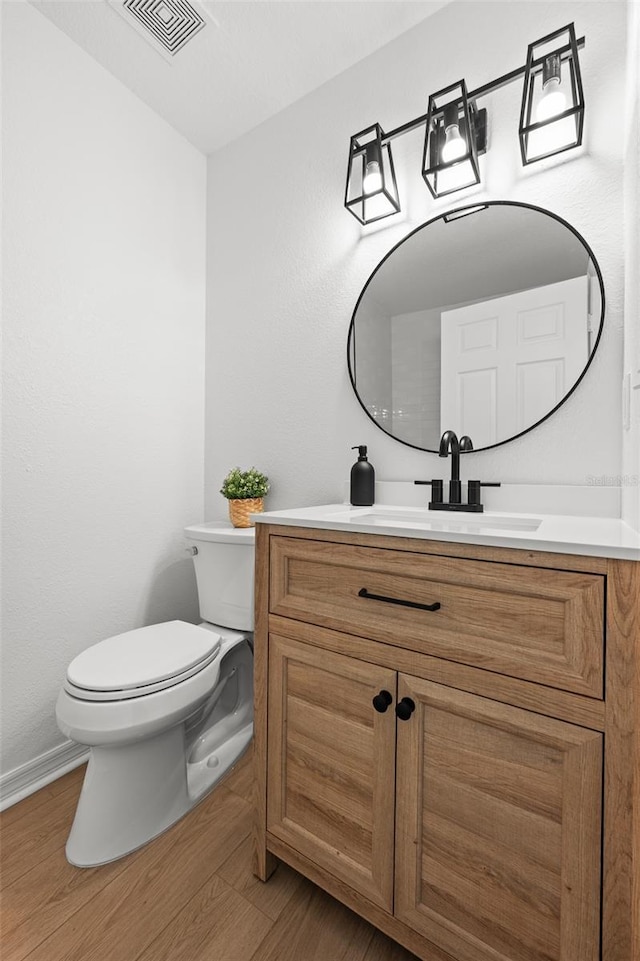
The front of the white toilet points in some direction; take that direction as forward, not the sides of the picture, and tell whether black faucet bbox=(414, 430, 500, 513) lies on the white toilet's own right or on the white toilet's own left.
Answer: on the white toilet's own left

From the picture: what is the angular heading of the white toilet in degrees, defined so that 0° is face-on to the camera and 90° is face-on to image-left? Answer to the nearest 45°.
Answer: approximately 45°

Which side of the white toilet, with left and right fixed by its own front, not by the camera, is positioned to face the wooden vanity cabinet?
left

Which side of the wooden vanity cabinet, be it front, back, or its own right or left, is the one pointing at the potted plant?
right

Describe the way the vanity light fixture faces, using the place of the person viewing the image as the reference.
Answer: facing the viewer and to the left of the viewer

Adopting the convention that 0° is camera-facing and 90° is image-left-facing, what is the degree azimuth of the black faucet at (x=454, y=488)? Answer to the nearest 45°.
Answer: approximately 45°

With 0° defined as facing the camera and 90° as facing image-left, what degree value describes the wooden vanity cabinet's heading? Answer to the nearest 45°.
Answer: approximately 45°
